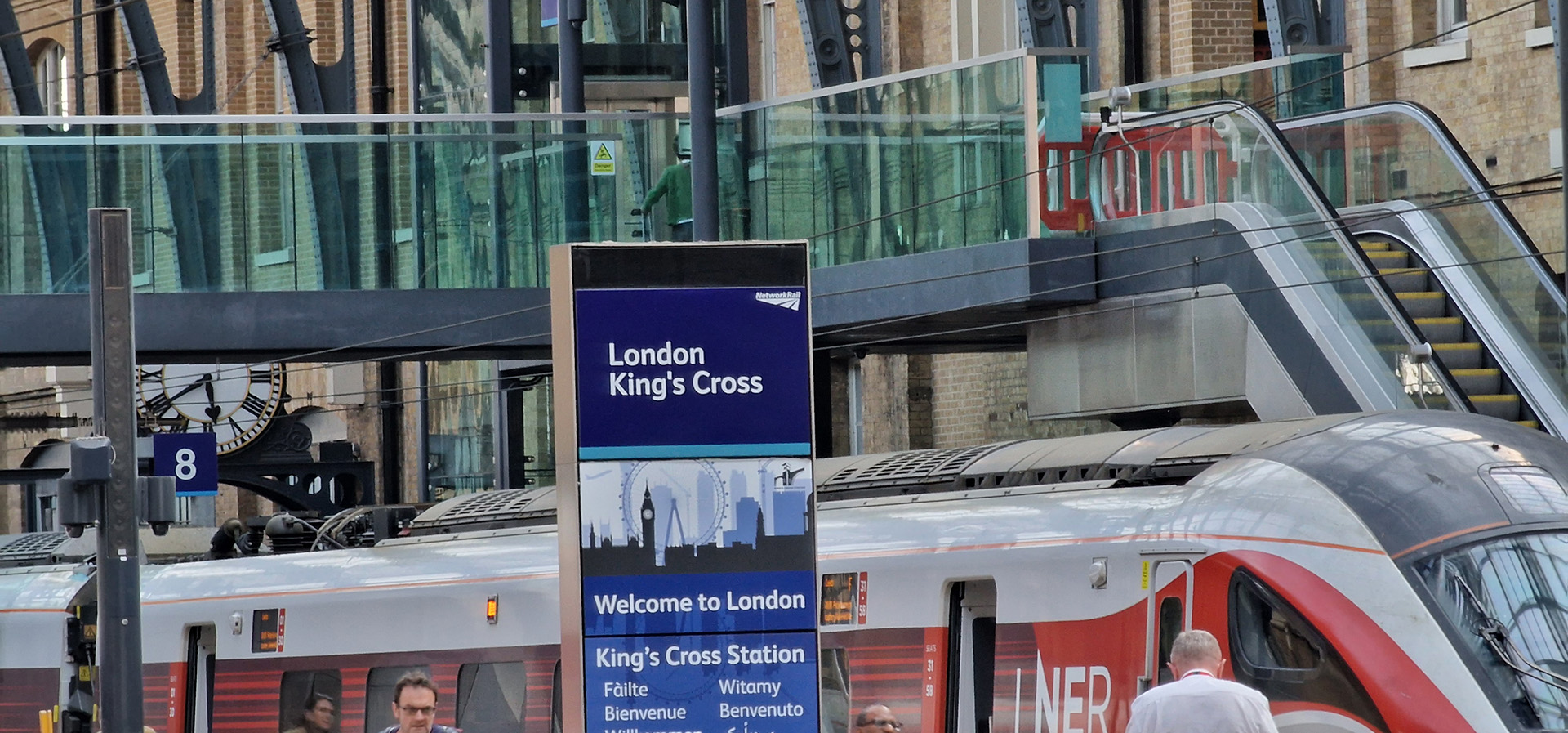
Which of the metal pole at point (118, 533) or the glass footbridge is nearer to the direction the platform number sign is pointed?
the metal pole

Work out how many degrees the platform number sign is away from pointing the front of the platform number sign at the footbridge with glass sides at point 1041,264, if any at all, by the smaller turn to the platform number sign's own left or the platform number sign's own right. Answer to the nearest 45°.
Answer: approximately 45° to the platform number sign's own left

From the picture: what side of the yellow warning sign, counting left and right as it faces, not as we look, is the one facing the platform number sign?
right

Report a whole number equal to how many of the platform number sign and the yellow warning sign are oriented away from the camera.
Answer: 0

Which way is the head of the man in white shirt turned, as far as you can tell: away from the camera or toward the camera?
away from the camera

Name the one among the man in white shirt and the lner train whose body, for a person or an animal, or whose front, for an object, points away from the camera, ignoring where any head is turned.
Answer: the man in white shirt

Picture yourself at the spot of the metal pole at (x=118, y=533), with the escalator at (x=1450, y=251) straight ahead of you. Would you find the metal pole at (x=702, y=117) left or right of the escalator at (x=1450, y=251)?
left

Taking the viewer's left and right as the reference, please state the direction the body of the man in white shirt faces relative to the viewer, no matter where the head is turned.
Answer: facing away from the viewer

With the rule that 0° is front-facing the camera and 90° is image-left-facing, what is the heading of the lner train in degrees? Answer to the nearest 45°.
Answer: approximately 315°

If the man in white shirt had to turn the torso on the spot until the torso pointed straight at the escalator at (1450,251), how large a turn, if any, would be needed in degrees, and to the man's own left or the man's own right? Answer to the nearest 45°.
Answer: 0° — they already face it

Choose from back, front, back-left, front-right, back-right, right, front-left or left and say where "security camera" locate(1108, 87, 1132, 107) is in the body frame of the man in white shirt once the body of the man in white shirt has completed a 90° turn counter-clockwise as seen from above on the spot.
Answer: right

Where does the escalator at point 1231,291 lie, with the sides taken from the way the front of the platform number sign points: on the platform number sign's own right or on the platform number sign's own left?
on the platform number sign's own left

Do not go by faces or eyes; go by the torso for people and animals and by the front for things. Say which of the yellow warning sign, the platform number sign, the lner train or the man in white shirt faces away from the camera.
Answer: the man in white shirt

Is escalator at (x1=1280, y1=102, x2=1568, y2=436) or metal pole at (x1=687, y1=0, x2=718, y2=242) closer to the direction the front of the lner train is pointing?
the escalator
